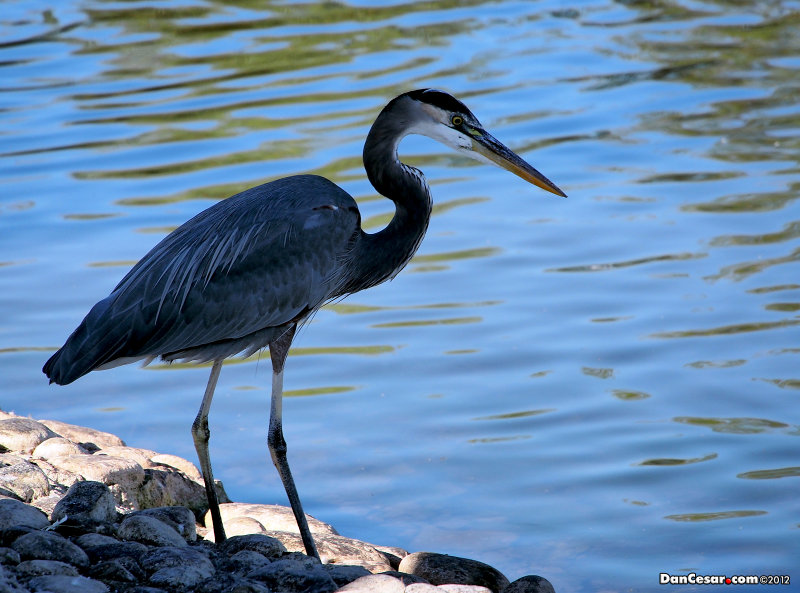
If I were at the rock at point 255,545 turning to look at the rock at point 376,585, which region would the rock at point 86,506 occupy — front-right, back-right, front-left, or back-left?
back-right

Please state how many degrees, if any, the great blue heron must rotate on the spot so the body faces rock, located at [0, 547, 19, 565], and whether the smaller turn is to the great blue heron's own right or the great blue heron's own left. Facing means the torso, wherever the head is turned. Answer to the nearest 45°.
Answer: approximately 135° to the great blue heron's own right

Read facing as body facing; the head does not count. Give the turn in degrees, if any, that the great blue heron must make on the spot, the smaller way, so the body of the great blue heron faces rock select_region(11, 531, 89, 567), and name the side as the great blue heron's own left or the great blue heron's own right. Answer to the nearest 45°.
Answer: approximately 135° to the great blue heron's own right

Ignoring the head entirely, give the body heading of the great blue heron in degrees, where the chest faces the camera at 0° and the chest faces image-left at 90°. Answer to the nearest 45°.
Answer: approximately 270°

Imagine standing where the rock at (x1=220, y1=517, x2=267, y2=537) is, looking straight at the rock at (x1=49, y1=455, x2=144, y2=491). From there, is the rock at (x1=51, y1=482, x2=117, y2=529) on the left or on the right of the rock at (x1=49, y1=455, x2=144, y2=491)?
left

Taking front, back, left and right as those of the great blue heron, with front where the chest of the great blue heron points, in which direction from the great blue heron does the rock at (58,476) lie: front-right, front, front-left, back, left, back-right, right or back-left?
back

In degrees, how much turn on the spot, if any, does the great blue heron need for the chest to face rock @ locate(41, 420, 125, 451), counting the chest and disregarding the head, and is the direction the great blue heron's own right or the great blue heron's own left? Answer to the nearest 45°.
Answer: approximately 135° to the great blue heron's own left
